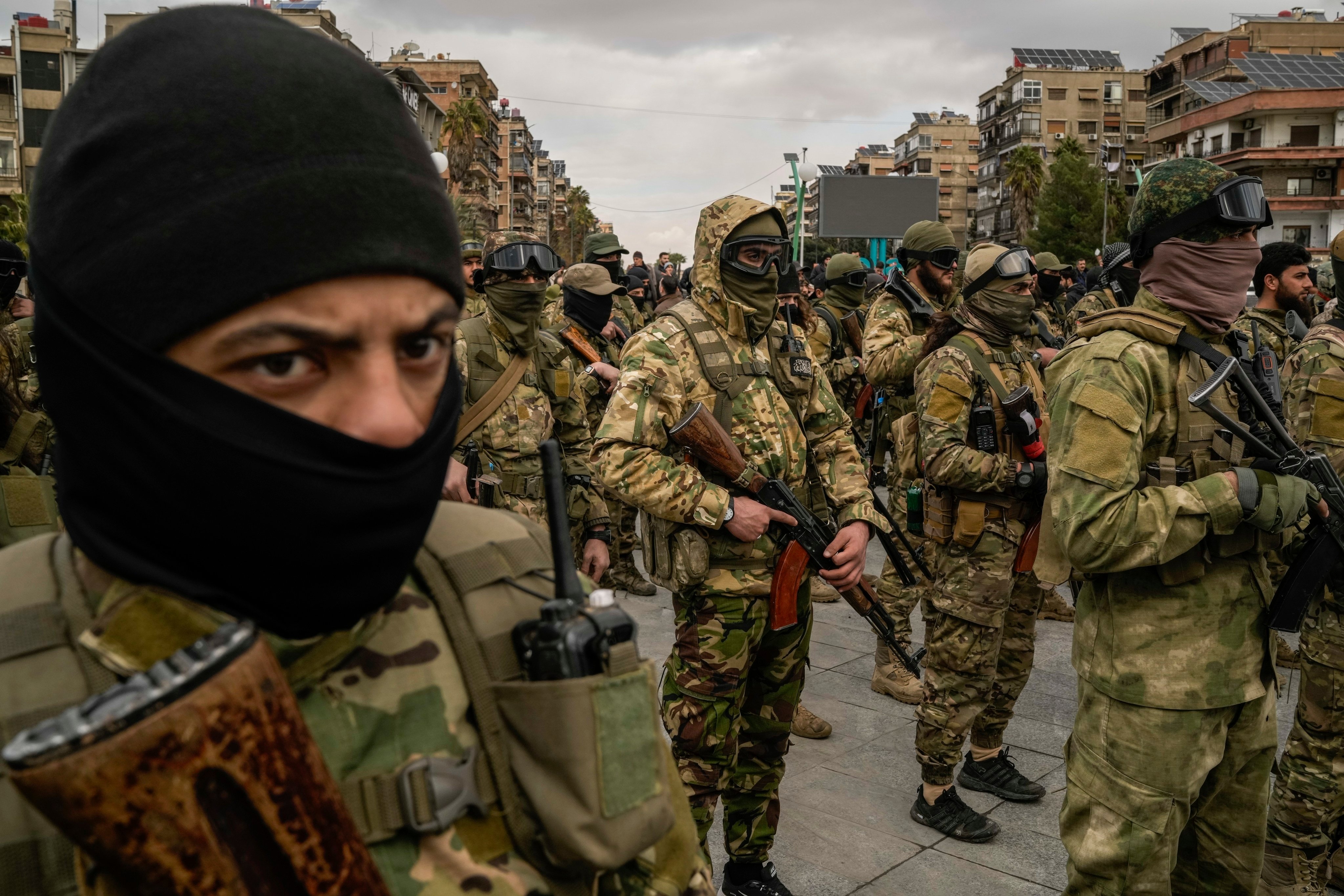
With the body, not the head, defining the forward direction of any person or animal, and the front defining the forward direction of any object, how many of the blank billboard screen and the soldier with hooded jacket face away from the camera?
0

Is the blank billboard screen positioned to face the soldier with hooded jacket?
yes

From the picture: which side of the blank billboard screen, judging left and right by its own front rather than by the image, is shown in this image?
front

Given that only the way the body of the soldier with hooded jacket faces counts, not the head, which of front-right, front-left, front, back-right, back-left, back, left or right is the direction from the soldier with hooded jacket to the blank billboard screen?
back-left

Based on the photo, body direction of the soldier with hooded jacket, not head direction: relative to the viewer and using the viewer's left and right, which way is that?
facing the viewer and to the right of the viewer
